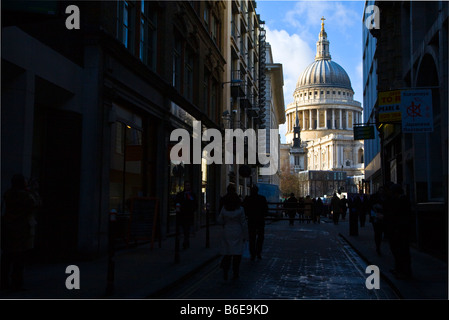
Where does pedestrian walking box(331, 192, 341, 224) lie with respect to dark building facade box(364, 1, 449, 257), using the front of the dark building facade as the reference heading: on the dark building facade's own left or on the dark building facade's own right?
on the dark building facade's own right

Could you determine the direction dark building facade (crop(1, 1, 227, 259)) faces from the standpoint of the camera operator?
facing to the right of the viewer

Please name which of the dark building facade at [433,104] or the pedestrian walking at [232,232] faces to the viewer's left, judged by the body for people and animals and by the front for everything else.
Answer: the dark building facade

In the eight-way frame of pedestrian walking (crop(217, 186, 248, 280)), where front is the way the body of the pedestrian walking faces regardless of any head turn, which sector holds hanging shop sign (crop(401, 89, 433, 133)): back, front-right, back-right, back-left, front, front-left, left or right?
front-right

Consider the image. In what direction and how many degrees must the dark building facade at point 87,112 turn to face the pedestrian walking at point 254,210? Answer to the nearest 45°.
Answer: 0° — it already faces them

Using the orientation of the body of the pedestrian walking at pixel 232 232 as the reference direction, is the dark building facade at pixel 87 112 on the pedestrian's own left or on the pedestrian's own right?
on the pedestrian's own left

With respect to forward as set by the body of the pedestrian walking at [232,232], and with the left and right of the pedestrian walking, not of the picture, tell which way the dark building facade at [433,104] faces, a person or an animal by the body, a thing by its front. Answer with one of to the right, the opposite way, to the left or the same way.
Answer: to the left

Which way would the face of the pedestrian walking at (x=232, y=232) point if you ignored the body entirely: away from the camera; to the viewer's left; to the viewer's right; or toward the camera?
away from the camera

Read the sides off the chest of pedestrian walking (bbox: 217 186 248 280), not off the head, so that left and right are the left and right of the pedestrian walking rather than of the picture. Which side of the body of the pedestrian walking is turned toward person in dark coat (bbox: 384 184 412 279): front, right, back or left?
right

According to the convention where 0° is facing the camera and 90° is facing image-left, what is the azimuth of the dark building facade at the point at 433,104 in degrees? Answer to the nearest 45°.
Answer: approximately 90°

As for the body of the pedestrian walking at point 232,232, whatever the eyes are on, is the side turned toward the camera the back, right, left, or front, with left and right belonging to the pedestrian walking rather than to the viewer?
back
